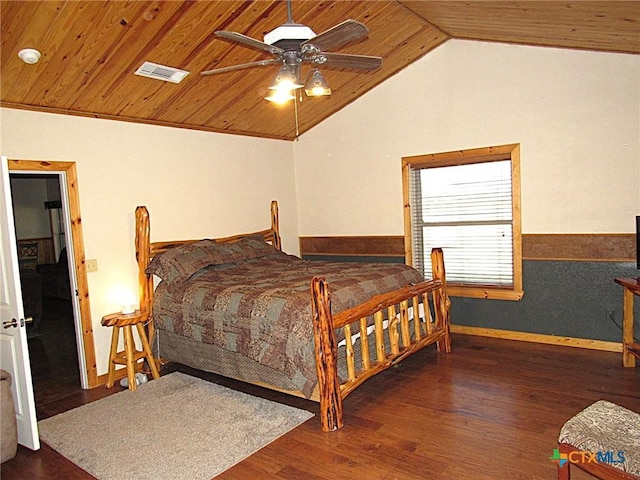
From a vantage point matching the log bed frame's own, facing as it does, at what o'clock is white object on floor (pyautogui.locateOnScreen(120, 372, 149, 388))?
The white object on floor is roughly at 5 o'clock from the log bed frame.

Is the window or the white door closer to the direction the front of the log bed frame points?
the window

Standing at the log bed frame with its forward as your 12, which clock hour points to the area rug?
The area rug is roughly at 4 o'clock from the log bed frame.

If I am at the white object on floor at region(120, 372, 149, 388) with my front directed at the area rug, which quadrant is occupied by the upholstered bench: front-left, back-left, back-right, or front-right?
front-left

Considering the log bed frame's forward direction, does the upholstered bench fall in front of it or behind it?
in front

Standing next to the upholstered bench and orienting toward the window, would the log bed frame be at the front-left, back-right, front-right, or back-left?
front-left

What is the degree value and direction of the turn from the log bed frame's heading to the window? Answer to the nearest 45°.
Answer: approximately 90° to its left
